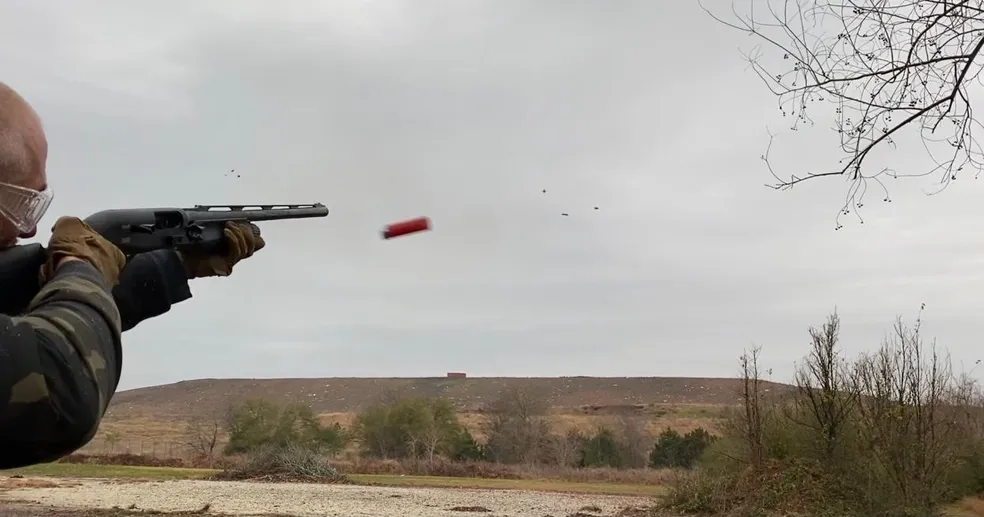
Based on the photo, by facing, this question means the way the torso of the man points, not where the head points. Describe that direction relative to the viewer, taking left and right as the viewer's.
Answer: facing to the right of the viewer

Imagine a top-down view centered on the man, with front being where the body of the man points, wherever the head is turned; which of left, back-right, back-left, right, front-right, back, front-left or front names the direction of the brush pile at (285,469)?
left

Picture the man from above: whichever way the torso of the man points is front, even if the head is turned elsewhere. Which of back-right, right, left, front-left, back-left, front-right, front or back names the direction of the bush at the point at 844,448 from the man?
front-left

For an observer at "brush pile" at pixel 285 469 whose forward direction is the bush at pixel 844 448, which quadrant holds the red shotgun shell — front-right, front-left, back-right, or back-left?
front-right

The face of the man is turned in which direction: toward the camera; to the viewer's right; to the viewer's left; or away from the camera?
to the viewer's right
